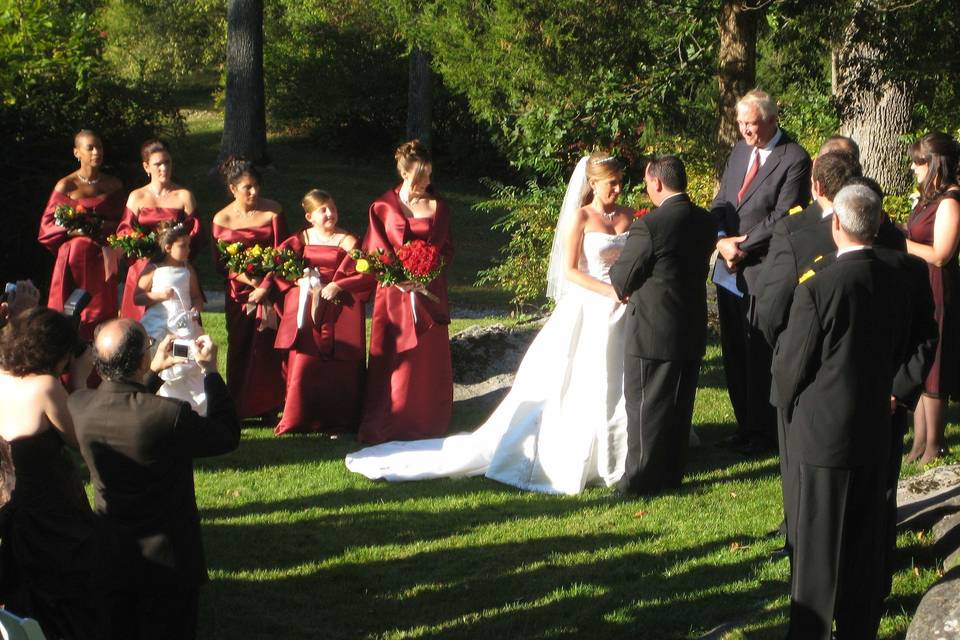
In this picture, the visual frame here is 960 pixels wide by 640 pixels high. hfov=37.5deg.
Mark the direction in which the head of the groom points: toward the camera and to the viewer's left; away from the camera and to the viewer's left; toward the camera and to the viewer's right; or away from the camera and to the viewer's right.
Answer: away from the camera and to the viewer's left

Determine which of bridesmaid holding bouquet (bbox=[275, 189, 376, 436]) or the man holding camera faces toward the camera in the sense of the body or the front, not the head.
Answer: the bridesmaid holding bouquet

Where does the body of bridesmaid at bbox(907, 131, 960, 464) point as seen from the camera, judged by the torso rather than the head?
to the viewer's left

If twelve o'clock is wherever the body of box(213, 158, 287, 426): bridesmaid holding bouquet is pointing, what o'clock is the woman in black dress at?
The woman in black dress is roughly at 2 o'clock from the bridesmaid holding bouquet.

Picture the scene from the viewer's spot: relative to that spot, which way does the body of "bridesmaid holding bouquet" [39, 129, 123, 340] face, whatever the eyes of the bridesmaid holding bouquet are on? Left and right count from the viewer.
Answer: facing the viewer

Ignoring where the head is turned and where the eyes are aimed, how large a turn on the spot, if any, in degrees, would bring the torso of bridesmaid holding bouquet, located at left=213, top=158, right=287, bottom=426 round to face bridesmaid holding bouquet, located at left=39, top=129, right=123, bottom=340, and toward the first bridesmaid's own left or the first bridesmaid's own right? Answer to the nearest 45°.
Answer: approximately 135° to the first bridesmaid's own right

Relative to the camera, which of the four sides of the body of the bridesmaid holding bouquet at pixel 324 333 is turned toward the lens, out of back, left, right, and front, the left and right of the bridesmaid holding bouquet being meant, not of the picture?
front

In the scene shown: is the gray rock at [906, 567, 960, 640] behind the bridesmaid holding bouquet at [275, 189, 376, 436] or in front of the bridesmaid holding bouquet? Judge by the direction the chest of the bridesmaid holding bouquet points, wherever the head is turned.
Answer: in front

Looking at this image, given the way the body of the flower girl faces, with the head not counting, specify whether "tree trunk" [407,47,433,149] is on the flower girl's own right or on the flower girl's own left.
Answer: on the flower girl's own left

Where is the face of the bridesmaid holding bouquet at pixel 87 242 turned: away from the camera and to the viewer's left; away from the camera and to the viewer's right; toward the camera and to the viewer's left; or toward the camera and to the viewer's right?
toward the camera and to the viewer's right

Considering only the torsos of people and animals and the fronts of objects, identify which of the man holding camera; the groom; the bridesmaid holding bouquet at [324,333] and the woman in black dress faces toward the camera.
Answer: the bridesmaid holding bouquet

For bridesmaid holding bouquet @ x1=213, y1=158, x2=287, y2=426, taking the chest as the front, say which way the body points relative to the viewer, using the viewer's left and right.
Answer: facing the viewer and to the right of the viewer

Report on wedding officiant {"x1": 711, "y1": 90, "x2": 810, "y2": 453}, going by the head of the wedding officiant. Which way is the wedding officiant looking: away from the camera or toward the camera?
toward the camera

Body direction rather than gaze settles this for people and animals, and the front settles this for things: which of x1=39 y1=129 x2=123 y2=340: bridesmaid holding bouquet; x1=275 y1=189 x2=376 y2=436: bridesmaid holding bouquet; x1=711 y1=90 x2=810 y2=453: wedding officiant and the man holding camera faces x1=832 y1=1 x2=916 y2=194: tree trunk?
the man holding camera

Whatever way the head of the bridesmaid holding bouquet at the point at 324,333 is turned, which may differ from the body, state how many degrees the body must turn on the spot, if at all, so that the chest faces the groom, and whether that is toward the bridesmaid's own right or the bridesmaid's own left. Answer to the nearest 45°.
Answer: approximately 45° to the bridesmaid's own left

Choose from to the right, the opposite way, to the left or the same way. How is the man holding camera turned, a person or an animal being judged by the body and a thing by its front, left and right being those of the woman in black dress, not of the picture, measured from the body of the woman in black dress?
the same way
